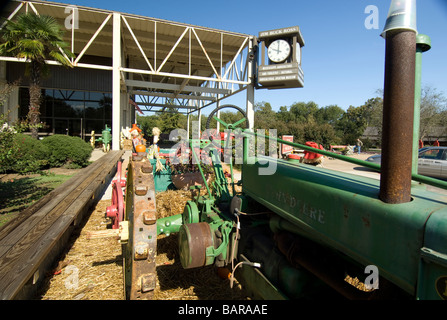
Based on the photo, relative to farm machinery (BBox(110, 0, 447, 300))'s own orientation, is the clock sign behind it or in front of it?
behind

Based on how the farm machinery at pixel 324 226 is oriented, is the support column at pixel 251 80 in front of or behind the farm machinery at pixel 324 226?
behind

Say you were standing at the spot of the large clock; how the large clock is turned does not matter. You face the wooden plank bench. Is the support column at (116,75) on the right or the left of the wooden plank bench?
right

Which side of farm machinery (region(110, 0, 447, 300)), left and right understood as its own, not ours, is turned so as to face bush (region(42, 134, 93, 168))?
back

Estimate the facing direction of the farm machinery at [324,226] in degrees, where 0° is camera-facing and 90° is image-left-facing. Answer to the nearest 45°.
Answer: approximately 315°

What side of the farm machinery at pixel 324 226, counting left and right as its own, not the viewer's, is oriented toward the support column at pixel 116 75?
back
